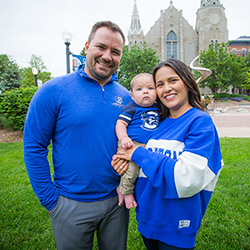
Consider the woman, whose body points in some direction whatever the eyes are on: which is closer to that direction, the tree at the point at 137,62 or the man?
the man

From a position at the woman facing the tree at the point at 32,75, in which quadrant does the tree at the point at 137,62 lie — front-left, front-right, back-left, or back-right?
front-right

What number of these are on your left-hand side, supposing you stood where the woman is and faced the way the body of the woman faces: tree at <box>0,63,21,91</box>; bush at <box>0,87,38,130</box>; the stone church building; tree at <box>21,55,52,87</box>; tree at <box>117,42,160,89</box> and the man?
0

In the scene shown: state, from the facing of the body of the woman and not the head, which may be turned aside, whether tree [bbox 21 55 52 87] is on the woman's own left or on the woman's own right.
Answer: on the woman's own right

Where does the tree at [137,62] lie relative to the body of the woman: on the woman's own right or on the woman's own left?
on the woman's own right

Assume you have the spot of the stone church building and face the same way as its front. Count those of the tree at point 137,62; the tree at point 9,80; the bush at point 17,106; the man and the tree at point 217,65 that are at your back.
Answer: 0

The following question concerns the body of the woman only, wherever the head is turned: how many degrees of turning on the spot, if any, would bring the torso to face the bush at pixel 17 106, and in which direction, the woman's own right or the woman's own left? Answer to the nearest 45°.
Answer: approximately 90° to the woman's own right

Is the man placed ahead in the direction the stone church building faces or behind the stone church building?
ahead

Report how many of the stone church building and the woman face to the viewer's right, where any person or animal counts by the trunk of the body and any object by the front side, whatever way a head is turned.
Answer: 0

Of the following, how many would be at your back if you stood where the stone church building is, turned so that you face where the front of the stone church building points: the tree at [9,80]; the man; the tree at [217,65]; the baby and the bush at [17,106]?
0

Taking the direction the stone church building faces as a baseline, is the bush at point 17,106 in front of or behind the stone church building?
in front

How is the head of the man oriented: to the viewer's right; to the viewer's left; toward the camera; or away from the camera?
toward the camera

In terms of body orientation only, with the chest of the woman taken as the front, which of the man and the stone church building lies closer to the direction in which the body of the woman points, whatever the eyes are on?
the man

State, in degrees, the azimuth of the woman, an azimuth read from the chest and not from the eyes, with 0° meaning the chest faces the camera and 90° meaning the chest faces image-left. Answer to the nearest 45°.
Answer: approximately 45°

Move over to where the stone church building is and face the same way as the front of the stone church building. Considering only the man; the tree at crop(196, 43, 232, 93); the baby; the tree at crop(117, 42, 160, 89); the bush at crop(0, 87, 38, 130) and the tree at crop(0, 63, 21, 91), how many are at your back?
0

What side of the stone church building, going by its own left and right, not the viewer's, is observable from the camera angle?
front

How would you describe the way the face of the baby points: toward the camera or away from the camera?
toward the camera

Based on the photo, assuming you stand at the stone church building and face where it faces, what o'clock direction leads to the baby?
The baby is roughly at 12 o'clock from the stone church building.

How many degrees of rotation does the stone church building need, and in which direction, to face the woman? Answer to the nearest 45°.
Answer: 0° — it already faces them

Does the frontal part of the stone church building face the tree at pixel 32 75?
no
